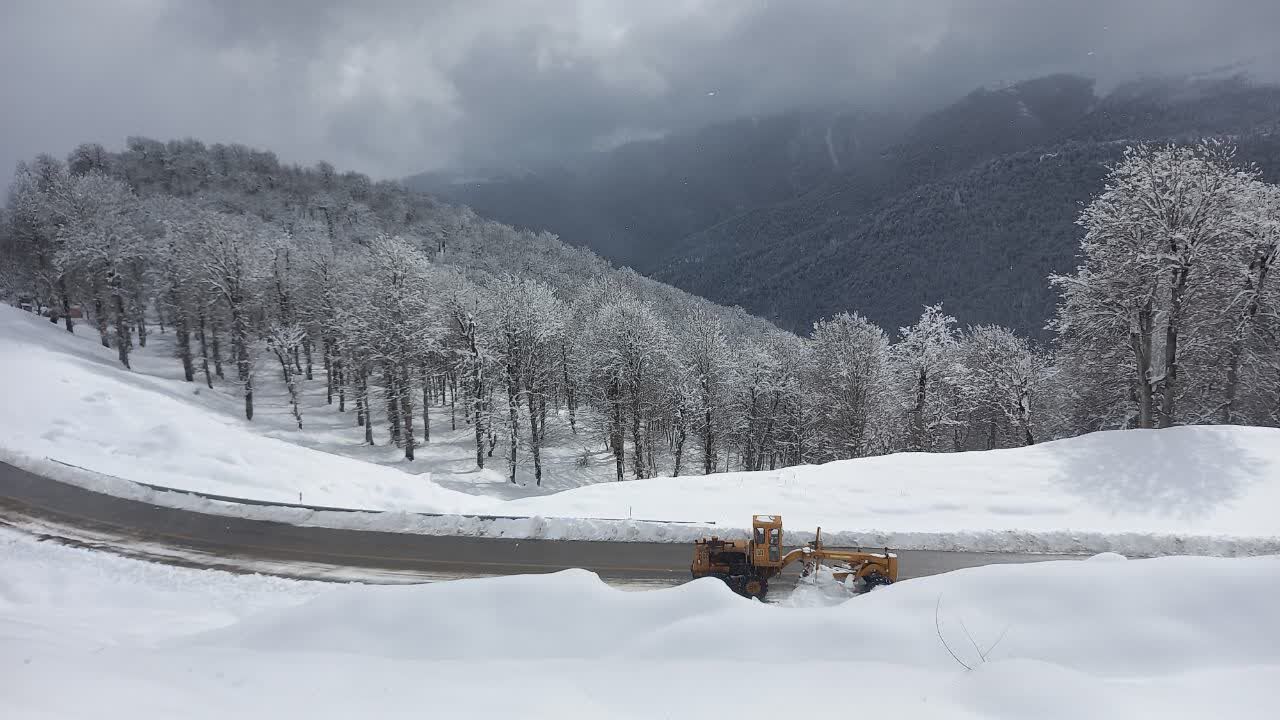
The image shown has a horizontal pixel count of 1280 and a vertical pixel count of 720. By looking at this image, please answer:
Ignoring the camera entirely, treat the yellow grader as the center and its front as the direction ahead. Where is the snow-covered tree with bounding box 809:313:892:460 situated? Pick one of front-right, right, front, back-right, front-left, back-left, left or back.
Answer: left

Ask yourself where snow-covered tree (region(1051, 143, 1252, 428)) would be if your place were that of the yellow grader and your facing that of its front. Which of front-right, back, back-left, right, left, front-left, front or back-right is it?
front-left

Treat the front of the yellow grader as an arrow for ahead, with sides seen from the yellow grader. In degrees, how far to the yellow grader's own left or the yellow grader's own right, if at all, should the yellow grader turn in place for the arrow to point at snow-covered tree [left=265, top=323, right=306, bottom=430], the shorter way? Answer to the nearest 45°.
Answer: approximately 135° to the yellow grader's own left

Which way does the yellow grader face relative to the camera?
to the viewer's right
